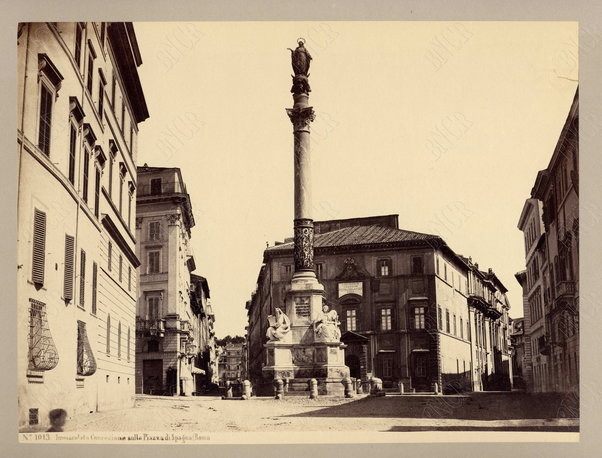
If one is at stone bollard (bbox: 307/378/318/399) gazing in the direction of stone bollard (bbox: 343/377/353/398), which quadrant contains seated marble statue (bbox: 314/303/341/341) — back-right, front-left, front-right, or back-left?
front-left

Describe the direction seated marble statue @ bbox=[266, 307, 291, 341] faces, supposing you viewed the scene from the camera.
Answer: facing the viewer and to the left of the viewer

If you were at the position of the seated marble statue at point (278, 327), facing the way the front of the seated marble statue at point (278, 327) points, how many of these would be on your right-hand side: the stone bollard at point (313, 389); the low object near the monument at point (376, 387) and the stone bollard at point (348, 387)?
0

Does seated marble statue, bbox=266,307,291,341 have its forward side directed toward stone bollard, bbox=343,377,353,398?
no

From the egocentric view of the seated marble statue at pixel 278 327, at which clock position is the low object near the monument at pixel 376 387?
The low object near the monument is roughly at 8 o'clock from the seated marble statue.
